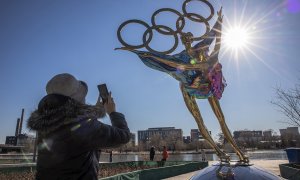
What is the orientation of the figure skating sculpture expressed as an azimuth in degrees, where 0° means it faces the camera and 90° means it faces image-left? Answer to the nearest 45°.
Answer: approximately 45°
